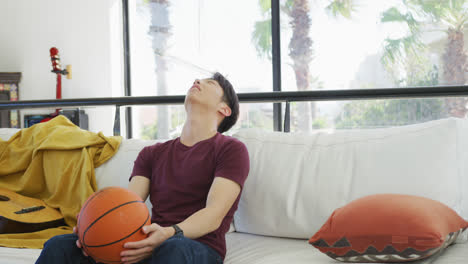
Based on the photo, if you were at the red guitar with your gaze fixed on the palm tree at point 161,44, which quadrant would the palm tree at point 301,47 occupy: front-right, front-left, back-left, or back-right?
front-right

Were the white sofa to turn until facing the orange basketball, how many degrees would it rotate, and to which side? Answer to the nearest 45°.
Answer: approximately 45° to its right

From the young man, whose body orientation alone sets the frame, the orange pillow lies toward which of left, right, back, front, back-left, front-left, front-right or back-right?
left

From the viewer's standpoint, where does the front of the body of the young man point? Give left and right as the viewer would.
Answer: facing the viewer and to the left of the viewer

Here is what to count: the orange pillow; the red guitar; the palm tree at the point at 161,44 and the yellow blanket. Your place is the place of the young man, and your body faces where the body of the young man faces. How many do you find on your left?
1

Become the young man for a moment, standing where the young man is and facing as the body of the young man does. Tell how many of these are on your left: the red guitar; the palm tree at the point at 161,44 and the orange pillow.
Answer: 1

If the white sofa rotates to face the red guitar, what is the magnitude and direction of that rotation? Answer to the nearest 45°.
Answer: approximately 135° to its right

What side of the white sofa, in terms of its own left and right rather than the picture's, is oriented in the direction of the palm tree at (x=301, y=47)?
back

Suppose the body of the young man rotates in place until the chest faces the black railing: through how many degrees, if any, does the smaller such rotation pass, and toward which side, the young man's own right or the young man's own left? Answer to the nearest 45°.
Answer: approximately 180°

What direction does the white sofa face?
toward the camera

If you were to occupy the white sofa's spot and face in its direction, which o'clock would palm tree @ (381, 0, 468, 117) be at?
The palm tree is roughly at 7 o'clock from the white sofa.

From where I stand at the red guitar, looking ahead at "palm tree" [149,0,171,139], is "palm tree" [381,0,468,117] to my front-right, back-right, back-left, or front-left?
front-right

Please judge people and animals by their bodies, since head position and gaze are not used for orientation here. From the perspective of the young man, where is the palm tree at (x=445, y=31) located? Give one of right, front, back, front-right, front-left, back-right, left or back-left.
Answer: back
